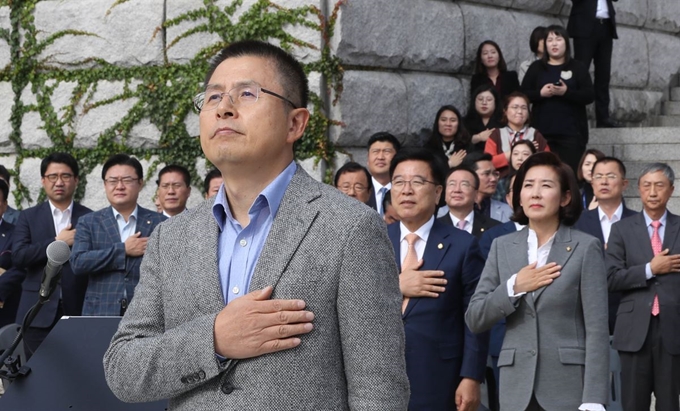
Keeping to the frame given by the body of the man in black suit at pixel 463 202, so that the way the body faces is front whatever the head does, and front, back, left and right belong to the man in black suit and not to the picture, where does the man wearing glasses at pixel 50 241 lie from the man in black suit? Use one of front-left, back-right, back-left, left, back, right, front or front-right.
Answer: front-right

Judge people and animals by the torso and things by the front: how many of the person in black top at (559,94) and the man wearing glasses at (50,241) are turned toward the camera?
2

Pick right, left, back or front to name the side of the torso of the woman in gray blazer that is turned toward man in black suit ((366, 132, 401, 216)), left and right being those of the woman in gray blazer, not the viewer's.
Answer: right

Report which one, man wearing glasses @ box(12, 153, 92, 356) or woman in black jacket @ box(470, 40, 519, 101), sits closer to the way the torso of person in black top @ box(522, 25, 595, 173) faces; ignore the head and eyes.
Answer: the man wearing glasses

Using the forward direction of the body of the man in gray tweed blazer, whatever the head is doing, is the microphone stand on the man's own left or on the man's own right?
on the man's own right
